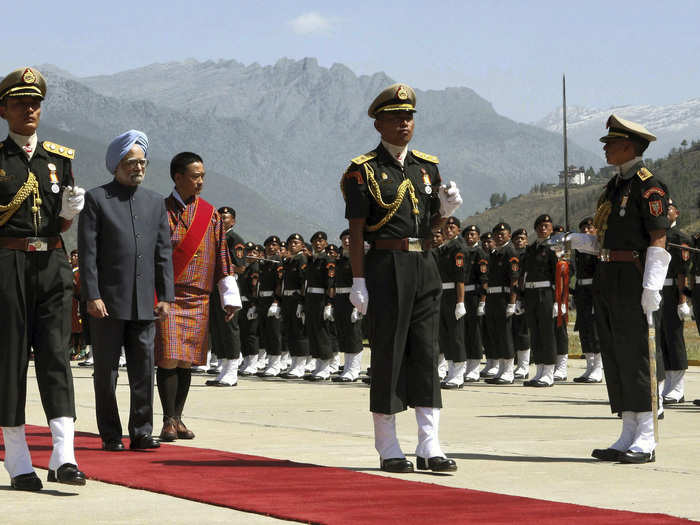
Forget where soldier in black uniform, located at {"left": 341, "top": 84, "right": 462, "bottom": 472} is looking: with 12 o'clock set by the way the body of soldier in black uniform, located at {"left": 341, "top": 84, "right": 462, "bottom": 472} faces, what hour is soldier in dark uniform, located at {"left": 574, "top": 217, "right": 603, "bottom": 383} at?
soldier in dark uniform, located at {"left": 574, "top": 217, "right": 603, "bottom": 383} is roughly at 8 o'clock from soldier in black uniform, located at {"left": 341, "top": 84, "right": 462, "bottom": 472}.

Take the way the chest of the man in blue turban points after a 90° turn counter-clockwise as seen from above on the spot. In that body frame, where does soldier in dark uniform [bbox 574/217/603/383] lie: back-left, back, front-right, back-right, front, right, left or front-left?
front

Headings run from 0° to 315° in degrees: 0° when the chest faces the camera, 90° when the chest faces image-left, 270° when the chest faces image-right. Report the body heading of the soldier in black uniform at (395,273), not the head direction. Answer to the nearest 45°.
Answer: approximately 315°

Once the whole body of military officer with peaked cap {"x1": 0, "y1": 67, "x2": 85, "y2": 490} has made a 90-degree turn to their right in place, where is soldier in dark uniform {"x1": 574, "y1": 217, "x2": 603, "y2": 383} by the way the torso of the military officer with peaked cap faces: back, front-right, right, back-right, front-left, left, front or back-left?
back

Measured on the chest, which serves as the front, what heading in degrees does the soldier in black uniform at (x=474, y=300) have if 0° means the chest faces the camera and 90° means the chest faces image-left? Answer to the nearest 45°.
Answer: approximately 45°

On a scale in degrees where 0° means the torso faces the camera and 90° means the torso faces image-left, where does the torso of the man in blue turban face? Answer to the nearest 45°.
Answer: approximately 315°

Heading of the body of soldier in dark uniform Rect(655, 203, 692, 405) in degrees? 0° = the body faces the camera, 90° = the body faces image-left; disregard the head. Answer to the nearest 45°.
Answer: approximately 45°

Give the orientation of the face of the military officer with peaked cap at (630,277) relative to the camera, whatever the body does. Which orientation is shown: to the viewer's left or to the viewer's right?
to the viewer's left

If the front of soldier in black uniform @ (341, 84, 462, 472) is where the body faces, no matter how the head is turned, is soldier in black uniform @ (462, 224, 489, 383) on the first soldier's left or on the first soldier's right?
on the first soldier's left

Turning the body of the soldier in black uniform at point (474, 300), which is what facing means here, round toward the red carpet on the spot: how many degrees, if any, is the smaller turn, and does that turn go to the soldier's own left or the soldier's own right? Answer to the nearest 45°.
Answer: approximately 45° to the soldier's own left

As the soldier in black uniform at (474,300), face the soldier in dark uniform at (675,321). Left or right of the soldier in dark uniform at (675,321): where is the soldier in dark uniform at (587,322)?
left
